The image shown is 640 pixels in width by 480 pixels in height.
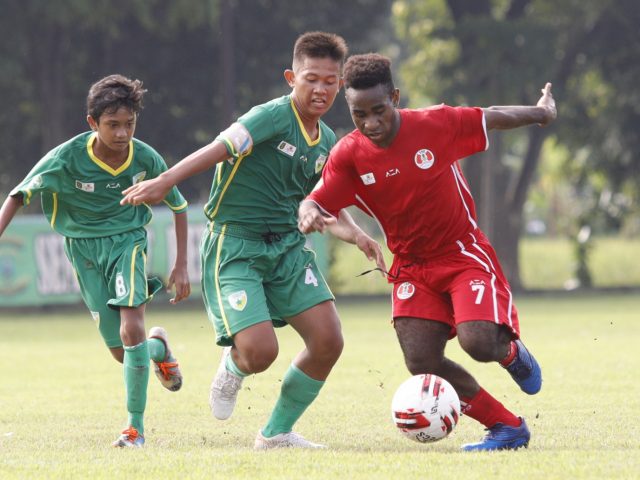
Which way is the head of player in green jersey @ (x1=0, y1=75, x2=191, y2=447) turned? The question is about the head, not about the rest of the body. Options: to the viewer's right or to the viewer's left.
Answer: to the viewer's right

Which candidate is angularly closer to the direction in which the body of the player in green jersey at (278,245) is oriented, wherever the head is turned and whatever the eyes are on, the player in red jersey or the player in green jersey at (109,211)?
the player in red jersey

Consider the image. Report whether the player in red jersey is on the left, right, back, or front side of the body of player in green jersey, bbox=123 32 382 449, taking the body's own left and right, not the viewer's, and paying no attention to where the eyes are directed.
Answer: front

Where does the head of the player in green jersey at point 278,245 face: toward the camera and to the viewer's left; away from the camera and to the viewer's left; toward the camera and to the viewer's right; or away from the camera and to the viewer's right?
toward the camera and to the viewer's right

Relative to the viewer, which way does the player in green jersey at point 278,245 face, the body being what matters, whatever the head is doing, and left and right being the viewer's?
facing the viewer and to the right of the viewer

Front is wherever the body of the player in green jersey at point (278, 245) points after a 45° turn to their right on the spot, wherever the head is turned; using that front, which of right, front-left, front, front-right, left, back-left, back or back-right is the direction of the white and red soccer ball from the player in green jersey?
front-left
